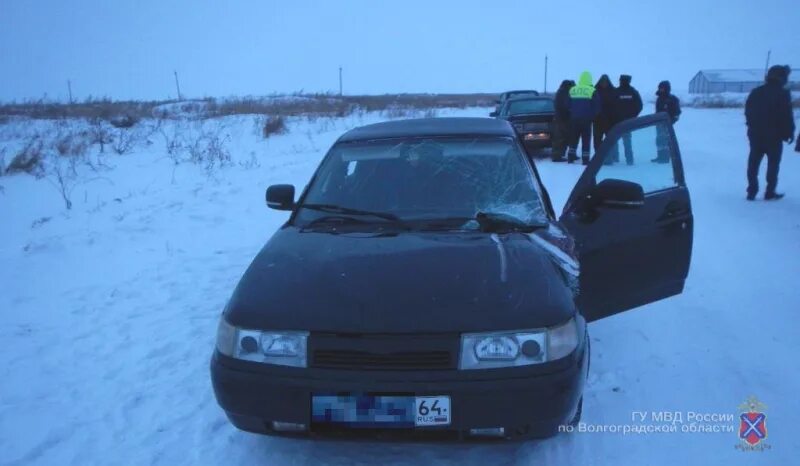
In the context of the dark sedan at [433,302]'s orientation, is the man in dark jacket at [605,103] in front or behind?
behind

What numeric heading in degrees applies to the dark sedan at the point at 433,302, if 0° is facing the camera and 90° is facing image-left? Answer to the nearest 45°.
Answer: approximately 0°

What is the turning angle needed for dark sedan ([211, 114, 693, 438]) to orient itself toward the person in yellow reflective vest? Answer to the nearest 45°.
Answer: approximately 180°

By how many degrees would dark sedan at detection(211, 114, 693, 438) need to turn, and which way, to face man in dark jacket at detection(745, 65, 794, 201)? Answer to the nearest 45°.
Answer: approximately 135° to its left

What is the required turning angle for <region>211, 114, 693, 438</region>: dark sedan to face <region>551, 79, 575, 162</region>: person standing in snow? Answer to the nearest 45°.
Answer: approximately 180°
